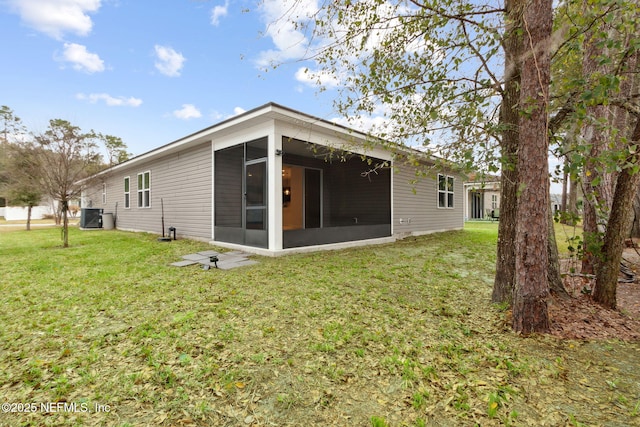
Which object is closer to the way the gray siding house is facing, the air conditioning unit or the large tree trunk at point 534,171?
the air conditioning unit

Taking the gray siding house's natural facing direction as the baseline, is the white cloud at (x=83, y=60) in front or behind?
in front

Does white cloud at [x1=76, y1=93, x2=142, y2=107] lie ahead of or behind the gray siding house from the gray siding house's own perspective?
ahead

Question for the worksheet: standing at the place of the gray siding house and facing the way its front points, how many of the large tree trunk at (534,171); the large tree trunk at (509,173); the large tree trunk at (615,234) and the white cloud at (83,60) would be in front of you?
1

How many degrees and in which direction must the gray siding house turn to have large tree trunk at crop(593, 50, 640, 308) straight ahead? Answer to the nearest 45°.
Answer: approximately 180°

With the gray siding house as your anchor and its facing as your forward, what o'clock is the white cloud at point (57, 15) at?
The white cloud is roughly at 11 o'clock from the gray siding house.
